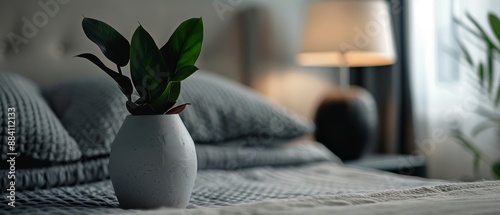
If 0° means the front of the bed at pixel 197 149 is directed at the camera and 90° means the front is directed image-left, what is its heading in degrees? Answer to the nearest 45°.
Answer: approximately 315°

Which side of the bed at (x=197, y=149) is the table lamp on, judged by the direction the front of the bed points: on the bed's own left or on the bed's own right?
on the bed's own left

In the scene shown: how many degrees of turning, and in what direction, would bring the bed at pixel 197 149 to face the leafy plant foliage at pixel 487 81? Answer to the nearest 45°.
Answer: approximately 90° to its left
